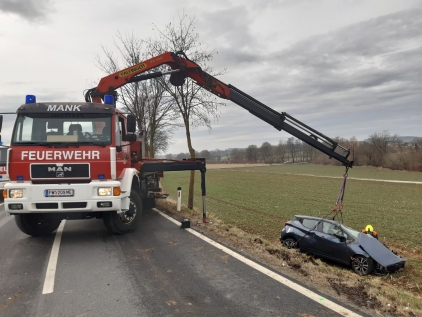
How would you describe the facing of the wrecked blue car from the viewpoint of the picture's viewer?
facing the viewer and to the right of the viewer
